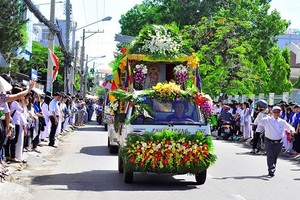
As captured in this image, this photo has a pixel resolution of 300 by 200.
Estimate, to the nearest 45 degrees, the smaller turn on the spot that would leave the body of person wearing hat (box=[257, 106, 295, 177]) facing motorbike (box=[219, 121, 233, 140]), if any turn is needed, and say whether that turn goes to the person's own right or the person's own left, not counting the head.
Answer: approximately 180°

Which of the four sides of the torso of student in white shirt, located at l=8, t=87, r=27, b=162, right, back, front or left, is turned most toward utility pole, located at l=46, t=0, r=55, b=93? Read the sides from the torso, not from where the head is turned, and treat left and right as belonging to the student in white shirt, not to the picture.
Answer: left

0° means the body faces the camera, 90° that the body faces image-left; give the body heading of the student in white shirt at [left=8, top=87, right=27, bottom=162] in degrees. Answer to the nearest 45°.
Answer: approximately 270°

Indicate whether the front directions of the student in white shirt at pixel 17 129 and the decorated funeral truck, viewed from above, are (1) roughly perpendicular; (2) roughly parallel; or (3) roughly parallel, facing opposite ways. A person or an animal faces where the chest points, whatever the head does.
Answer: roughly perpendicular

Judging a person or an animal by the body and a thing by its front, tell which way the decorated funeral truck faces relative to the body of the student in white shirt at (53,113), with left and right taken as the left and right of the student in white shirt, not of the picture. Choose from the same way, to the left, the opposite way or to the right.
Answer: to the right

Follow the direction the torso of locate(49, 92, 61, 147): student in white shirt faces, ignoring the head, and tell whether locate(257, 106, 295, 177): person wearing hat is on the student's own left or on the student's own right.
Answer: on the student's own right

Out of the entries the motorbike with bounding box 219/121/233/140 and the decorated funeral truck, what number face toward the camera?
2

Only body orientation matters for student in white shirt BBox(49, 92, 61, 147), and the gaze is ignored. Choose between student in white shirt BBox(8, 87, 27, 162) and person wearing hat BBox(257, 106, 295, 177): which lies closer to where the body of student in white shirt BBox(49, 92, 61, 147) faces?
the person wearing hat

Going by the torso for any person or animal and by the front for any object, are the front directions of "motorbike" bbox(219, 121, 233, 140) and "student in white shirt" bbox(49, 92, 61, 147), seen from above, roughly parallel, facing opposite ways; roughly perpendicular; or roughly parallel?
roughly perpendicular

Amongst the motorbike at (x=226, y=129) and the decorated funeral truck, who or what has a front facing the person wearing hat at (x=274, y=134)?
the motorbike
